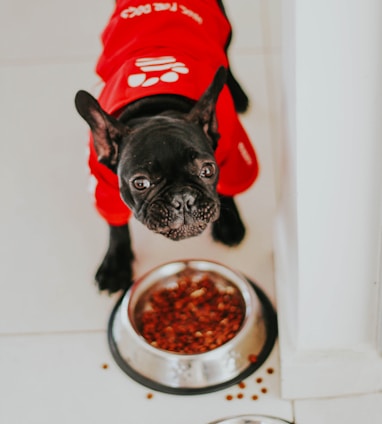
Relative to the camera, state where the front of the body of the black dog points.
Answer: toward the camera
